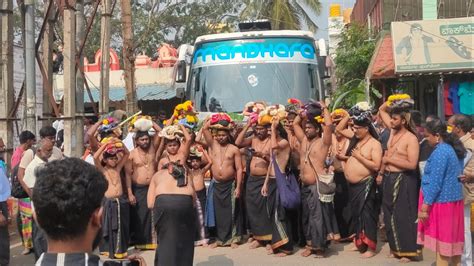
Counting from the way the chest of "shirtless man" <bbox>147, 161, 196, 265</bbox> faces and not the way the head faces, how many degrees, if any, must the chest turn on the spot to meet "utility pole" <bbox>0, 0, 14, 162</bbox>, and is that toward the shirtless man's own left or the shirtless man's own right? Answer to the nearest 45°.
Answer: approximately 45° to the shirtless man's own left

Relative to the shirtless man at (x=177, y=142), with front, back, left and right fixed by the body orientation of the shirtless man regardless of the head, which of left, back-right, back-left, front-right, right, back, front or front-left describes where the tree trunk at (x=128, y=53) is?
back

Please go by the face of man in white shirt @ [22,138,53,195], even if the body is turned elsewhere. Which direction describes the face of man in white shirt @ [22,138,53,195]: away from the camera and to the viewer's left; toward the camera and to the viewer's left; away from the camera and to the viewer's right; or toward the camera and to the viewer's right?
toward the camera and to the viewer's right

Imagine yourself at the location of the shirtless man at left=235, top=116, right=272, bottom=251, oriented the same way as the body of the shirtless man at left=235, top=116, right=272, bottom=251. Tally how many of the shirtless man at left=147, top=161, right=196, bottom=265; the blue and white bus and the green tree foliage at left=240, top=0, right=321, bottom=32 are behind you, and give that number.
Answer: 2

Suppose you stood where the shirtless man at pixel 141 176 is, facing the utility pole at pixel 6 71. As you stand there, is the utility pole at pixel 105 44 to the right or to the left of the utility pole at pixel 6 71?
right

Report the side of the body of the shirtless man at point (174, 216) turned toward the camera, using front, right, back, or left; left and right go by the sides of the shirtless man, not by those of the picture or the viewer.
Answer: back

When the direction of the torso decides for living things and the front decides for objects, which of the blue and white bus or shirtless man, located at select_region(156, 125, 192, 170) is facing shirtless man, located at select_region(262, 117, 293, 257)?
the blue and white bus

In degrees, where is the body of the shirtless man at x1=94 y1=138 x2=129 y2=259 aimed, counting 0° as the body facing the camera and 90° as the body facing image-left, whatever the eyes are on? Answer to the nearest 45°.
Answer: approximately 0°

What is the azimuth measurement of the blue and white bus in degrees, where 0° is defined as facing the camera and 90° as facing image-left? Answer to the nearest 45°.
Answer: approximately 0°

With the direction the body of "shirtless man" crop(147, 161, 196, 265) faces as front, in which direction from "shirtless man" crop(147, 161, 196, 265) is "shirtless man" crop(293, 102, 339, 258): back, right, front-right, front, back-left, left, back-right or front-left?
front-right
